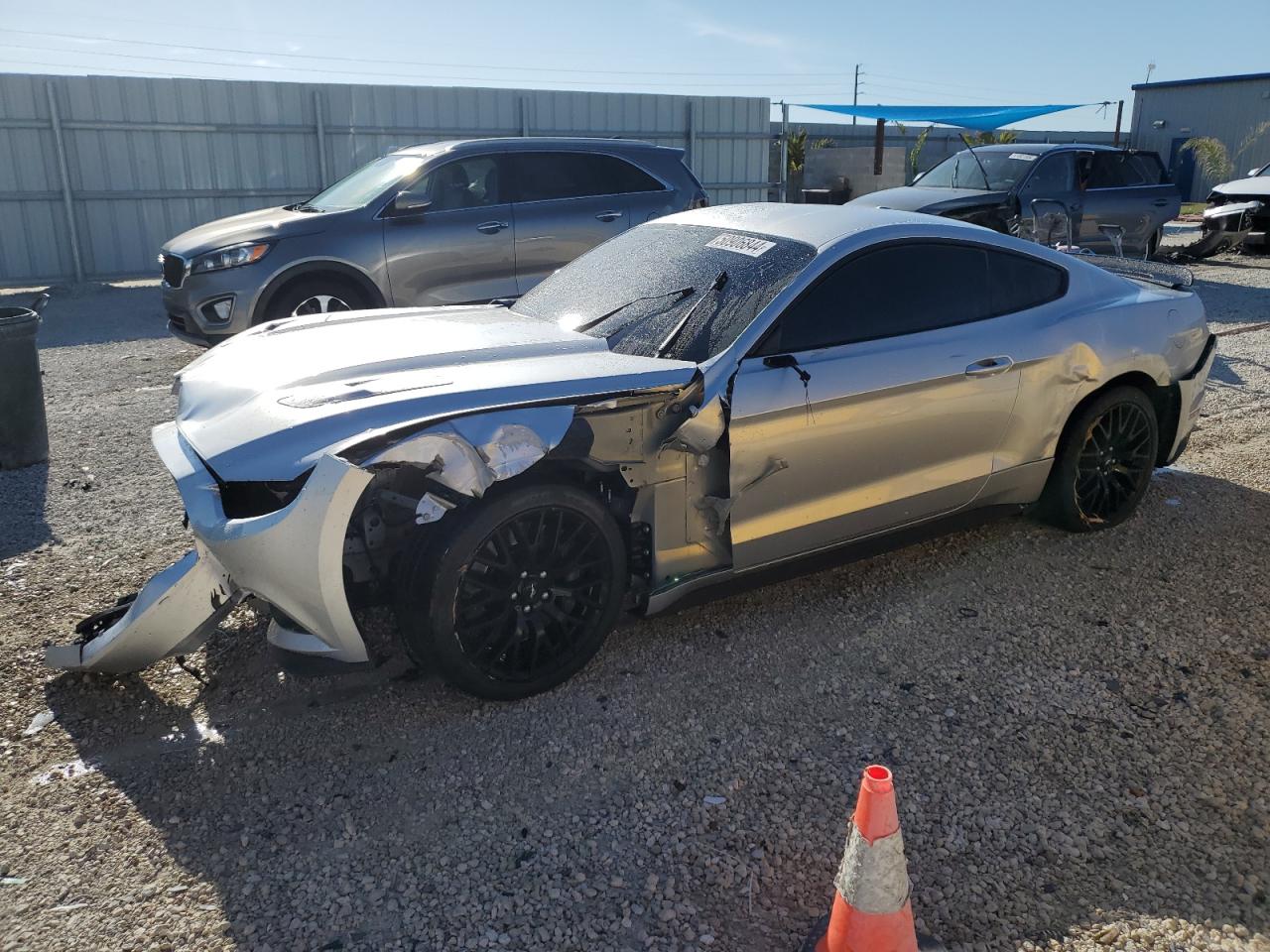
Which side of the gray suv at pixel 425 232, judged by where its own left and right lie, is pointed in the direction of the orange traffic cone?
left

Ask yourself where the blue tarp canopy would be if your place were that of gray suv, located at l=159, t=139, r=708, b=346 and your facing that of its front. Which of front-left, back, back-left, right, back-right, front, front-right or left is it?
back-right

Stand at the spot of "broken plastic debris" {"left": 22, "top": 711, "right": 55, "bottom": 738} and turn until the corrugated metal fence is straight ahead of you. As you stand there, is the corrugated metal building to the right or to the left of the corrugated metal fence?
right

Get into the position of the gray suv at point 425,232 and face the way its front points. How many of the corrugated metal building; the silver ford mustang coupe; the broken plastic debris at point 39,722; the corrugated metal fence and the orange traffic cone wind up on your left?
3

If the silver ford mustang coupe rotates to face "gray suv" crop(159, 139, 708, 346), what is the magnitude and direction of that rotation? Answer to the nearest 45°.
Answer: approximately 135° to its right

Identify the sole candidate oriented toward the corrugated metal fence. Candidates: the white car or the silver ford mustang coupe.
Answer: the white car

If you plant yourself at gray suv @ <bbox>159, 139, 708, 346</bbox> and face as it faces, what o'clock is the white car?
The white car is roughly at 5 o'clock from the gray suv.

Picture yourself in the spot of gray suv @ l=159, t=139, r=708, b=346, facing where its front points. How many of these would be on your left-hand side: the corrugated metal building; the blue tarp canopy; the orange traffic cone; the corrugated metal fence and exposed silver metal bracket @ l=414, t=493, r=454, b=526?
2

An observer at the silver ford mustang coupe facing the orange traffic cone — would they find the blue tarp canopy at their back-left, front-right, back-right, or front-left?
back-left

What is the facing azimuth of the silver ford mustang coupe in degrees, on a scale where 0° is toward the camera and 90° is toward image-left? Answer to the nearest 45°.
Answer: approximately 45°

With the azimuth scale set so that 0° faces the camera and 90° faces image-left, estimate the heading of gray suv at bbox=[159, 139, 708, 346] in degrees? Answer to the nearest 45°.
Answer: approximately 90°
